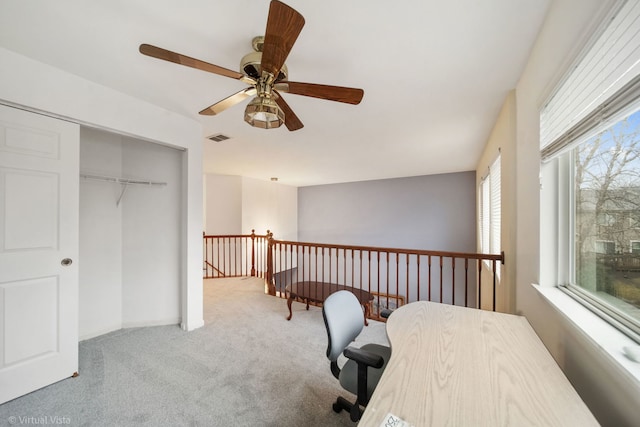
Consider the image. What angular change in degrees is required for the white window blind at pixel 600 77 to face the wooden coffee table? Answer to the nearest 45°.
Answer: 0° — it already faces it

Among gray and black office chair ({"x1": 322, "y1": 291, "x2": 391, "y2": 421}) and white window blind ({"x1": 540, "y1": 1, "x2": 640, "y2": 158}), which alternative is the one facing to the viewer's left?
the white window blind

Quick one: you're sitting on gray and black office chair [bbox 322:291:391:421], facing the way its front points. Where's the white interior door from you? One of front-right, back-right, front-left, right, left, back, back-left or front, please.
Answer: back-right

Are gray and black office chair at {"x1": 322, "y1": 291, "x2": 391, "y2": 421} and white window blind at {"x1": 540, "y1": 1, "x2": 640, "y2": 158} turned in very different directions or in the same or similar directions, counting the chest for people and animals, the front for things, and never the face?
very different directions

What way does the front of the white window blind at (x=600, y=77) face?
to the viewer's left

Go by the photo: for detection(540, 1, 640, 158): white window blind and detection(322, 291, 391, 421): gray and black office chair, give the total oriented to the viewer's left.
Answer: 1
